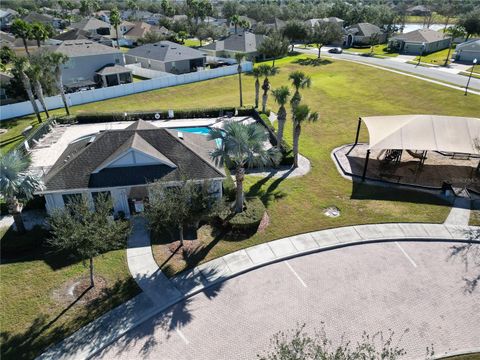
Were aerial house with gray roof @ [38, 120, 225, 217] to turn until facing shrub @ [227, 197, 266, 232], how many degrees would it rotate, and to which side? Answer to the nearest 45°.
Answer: approximately 45° to its left

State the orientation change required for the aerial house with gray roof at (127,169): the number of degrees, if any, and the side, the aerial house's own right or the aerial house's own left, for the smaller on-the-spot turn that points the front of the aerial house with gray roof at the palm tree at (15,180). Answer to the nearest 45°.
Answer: approximately 90° to the aerial house's own right

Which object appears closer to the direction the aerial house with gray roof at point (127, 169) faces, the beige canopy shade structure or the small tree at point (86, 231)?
the small tree

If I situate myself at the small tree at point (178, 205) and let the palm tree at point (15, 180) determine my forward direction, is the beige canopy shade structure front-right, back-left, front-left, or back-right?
back-right

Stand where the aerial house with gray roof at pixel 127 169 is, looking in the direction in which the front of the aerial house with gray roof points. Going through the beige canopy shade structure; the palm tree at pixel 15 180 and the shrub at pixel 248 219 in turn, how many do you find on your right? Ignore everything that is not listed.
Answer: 1

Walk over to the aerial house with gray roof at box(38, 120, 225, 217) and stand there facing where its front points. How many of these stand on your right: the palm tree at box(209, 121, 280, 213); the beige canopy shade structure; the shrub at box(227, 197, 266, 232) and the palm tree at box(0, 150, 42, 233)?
1

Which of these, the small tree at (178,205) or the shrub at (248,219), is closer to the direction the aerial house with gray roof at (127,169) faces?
the small tree

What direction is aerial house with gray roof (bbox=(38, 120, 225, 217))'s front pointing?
toward the camera

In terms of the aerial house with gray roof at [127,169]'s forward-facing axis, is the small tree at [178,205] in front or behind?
in front

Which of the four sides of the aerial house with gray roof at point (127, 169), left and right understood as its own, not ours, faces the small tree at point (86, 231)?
front

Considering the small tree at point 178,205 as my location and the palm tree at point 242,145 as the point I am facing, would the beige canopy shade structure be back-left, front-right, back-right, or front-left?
front-right

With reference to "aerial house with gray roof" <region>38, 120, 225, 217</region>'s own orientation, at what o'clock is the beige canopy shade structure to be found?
The beige canopy shade structure is roughly at 9 o'clock from the aerial house with gray roof.

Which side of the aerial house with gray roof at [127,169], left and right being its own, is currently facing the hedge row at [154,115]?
back

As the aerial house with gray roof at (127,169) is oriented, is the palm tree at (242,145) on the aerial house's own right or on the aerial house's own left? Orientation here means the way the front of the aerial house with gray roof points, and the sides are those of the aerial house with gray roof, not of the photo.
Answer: on the aerial house's own left
